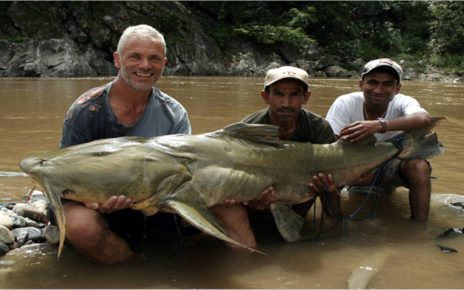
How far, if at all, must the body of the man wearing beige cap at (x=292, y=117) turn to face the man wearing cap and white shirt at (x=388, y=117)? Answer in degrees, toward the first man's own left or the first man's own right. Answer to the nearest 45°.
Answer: approximately 135° to the first man's own left

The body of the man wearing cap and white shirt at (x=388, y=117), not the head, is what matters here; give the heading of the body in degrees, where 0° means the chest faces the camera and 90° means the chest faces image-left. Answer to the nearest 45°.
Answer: approximately 0°

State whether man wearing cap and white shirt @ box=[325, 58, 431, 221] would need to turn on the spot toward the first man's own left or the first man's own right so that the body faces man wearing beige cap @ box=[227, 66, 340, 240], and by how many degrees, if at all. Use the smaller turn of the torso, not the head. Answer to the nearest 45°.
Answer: approximately 45° to the first man's own right

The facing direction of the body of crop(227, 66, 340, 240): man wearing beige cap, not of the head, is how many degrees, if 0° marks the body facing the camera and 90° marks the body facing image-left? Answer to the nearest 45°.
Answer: approximately 0°

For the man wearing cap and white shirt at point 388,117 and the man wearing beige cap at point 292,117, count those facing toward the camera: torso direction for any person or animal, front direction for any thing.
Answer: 2

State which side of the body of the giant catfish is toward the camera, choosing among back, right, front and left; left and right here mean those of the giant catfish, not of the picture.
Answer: left
